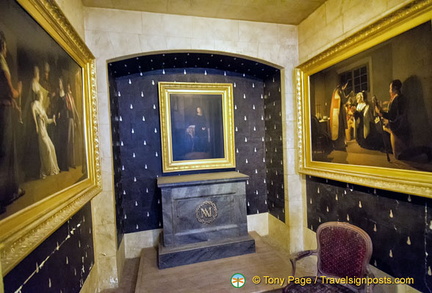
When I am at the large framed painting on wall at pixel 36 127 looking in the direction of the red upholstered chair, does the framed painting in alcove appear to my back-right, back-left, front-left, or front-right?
front-left

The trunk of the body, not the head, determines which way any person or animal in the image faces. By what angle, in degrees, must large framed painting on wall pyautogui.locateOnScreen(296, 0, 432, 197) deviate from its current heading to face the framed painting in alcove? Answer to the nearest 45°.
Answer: approximately 45° to its right

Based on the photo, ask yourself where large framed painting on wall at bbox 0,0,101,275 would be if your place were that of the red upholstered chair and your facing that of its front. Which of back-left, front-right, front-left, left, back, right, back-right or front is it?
front

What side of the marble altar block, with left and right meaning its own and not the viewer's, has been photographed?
front

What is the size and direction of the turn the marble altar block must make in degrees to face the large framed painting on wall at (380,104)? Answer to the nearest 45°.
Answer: approximately 45° to its left

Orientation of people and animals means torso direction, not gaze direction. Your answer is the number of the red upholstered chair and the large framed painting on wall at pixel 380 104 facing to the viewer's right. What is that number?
0

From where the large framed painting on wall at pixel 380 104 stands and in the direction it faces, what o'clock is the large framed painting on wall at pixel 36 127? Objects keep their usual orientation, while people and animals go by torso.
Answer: the large framed painting on wall at pixel 36 127 is roughly at 12 o'clock from the large framed painting on wall at pixel 380 104.

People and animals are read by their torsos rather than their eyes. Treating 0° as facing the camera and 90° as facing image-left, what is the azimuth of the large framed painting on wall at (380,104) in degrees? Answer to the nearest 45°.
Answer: approximately 45°

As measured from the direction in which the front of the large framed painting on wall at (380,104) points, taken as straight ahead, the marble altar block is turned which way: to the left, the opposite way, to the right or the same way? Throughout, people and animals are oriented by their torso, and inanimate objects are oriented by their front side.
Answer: to the left
